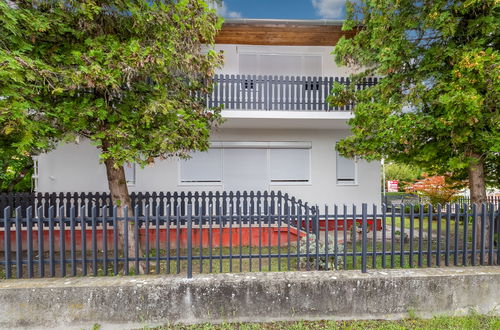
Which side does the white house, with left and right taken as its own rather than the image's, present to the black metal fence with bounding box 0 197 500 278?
front

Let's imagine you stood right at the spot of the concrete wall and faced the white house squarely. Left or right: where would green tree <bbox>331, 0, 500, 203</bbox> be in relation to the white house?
right

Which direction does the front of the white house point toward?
toward the camera

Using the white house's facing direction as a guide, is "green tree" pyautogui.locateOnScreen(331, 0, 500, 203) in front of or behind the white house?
in front
